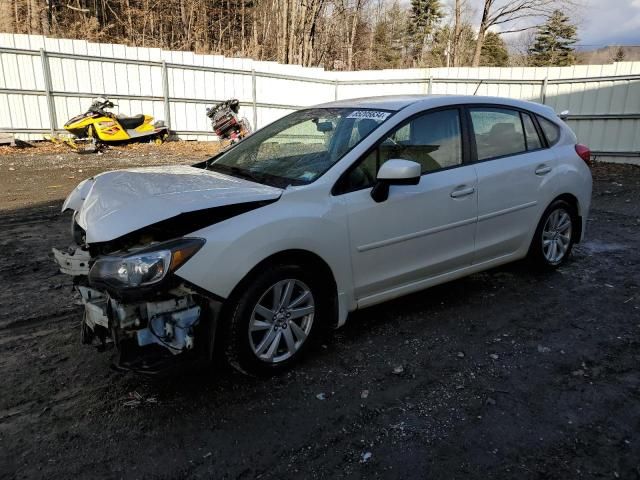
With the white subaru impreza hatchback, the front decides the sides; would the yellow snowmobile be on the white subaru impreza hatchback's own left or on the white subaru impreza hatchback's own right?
on the white subaru impreza hatchback's own right

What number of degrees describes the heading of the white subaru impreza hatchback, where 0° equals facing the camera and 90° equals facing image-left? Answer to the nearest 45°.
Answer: approximately 45°
